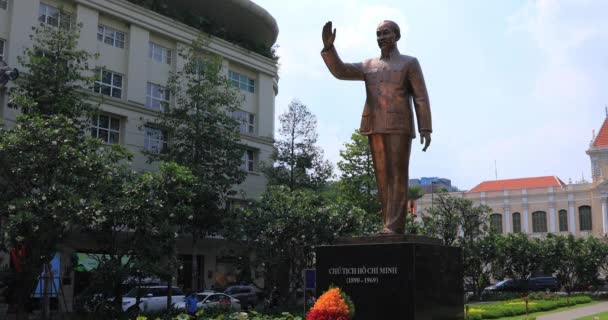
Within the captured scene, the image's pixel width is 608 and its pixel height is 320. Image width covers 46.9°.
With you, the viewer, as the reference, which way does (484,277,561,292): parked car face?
facing to the left of the viewer

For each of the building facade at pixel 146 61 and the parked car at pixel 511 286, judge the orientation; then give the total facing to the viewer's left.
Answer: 1

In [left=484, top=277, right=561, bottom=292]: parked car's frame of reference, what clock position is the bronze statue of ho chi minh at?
The bronze statue of ho chi minh is roughly at 9 o'clock from the parked car.

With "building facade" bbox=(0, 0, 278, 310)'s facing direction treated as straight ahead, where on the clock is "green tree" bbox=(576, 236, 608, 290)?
The green tree is roughly at 10 o'clock from the building facade.

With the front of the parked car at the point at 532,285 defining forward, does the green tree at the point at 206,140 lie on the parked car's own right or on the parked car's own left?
on the parked car's own left

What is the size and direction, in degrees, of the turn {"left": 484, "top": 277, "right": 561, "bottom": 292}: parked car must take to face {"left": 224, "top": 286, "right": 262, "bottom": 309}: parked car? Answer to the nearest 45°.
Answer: approximately 45° to its left

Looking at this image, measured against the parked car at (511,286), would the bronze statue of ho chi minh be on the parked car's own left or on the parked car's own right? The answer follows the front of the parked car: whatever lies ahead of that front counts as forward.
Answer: on the parked car's own left
